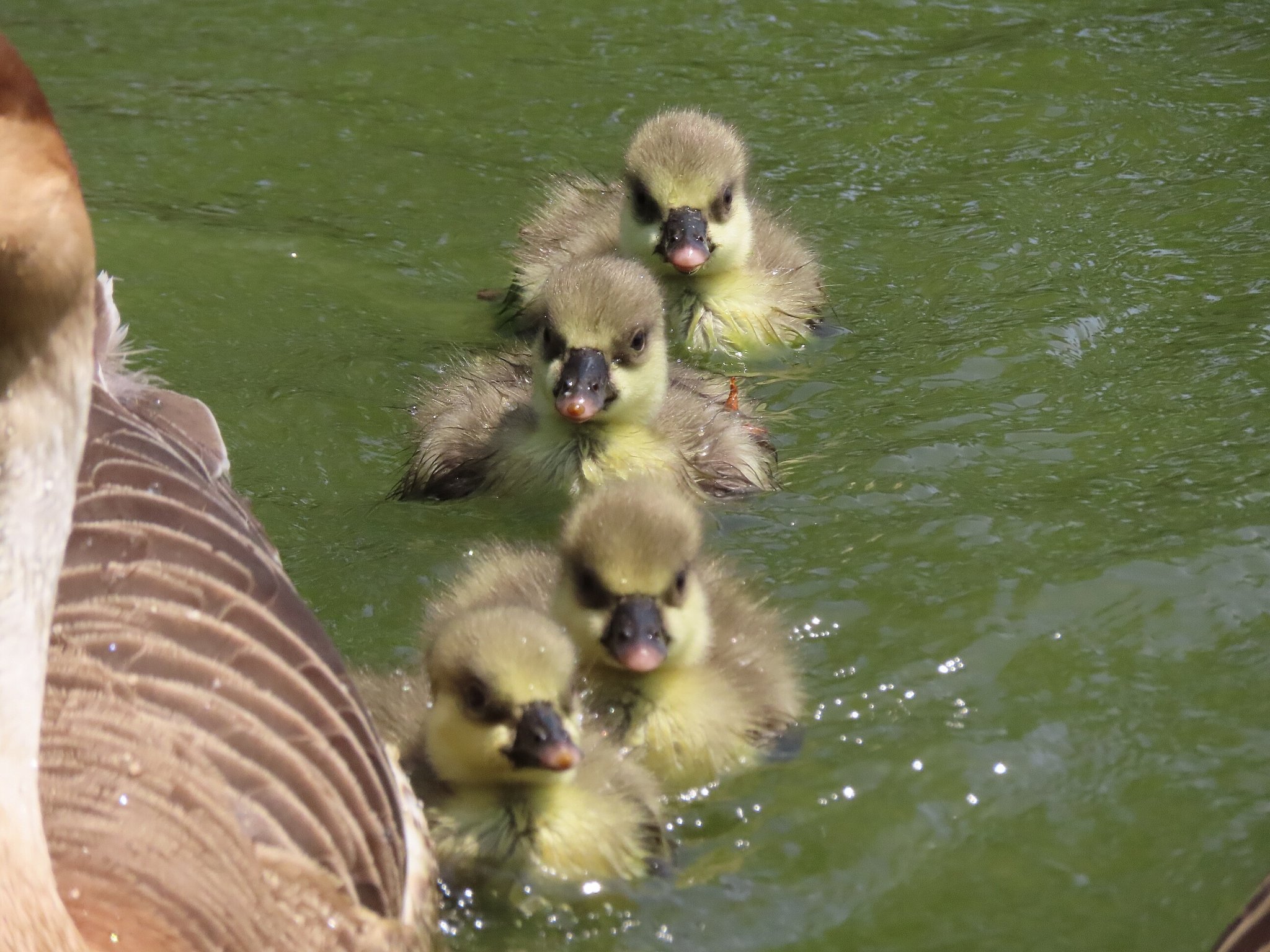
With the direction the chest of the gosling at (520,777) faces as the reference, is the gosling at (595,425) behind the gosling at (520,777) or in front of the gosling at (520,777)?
behind

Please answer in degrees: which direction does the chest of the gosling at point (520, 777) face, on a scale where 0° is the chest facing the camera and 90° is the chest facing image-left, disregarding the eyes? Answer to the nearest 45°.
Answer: approximately 0°

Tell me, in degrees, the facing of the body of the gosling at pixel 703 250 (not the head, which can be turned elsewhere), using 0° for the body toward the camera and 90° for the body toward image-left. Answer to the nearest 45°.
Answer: approximately 0°

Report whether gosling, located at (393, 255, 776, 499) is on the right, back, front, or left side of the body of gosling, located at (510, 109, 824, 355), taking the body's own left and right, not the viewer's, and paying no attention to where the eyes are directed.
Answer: front
